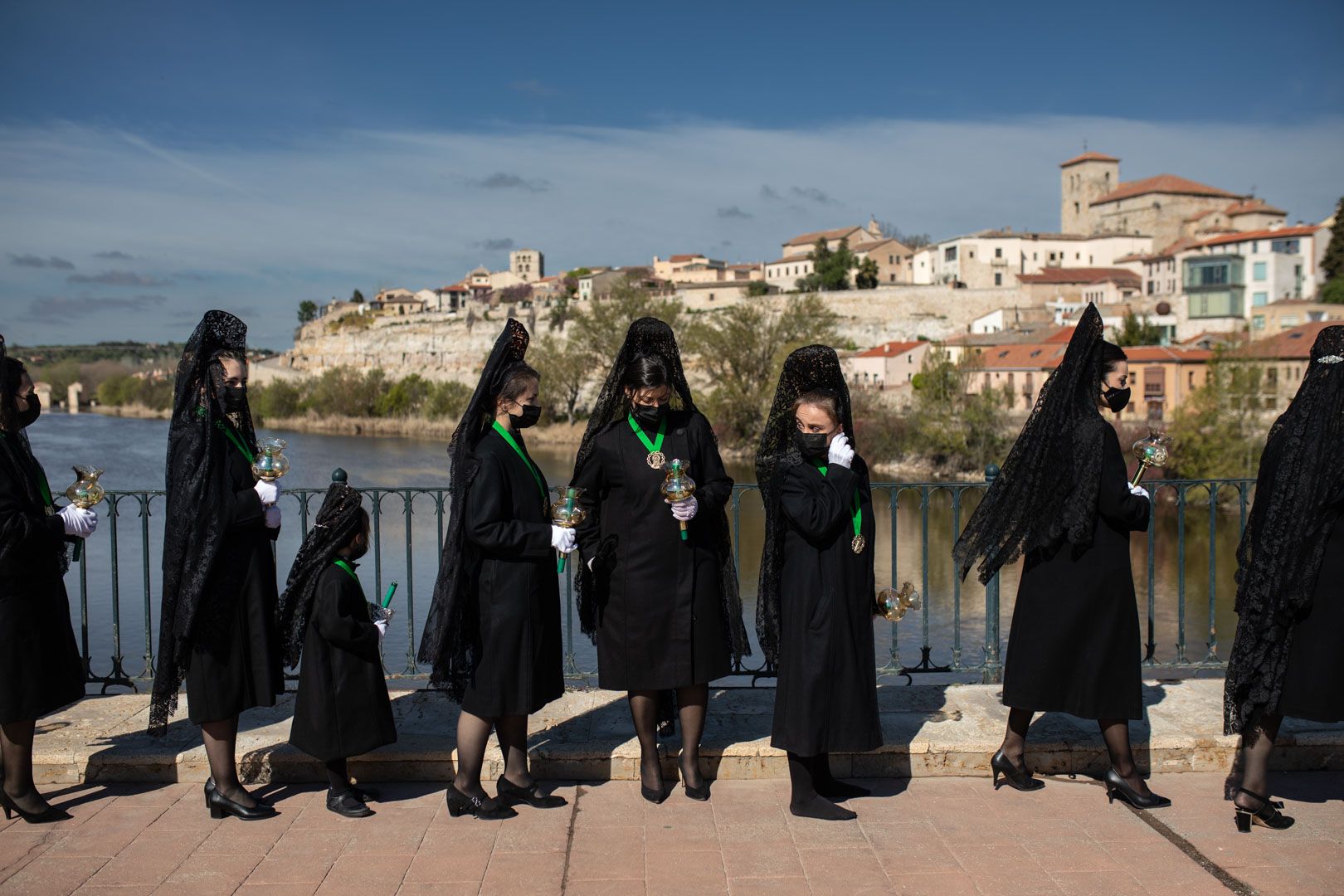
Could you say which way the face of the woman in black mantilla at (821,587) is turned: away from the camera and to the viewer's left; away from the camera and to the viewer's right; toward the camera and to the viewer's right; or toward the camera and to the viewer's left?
toward the camera and to the viewer's left

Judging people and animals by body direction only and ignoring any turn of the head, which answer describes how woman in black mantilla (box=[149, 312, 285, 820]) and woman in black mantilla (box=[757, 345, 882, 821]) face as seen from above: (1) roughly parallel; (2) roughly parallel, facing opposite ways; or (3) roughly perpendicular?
roughly perpendicular

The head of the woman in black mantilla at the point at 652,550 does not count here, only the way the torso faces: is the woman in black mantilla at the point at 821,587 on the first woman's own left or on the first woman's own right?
on the first woman's own left

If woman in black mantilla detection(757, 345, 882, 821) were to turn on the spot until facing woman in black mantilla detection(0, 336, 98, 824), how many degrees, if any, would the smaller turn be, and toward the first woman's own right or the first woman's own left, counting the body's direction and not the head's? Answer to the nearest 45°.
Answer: approximately 135° to the first woman's own right

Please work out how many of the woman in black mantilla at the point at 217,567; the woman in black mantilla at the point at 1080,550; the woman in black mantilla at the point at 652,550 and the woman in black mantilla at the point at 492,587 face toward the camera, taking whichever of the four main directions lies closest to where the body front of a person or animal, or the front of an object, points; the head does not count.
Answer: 1

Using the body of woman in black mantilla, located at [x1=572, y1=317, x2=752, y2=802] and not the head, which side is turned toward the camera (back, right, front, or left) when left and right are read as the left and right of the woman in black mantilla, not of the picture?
front

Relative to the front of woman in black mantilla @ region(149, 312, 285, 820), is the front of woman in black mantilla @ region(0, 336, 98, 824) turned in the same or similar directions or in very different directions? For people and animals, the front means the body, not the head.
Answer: same or similar directions

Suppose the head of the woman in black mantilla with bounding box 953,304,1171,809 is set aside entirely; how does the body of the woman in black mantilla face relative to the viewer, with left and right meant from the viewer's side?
facing to the right of the viewer

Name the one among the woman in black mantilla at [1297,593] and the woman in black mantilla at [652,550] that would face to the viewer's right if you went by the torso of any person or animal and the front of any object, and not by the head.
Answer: the woman in black mantilla at [1297,593]

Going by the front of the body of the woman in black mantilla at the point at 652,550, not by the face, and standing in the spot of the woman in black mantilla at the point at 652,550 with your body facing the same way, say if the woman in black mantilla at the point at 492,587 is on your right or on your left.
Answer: on your right

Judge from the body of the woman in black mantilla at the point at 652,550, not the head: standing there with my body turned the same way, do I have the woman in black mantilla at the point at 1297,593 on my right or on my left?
on my left
